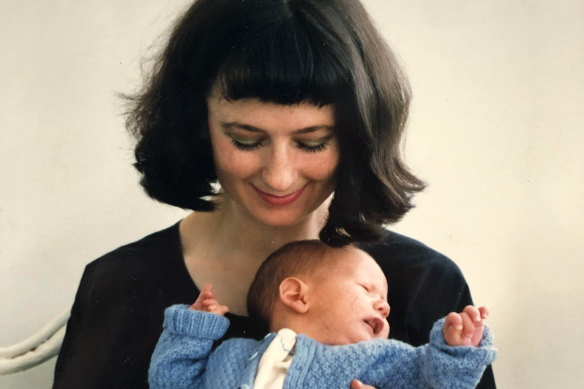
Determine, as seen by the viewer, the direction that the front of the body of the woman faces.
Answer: toward the camera
